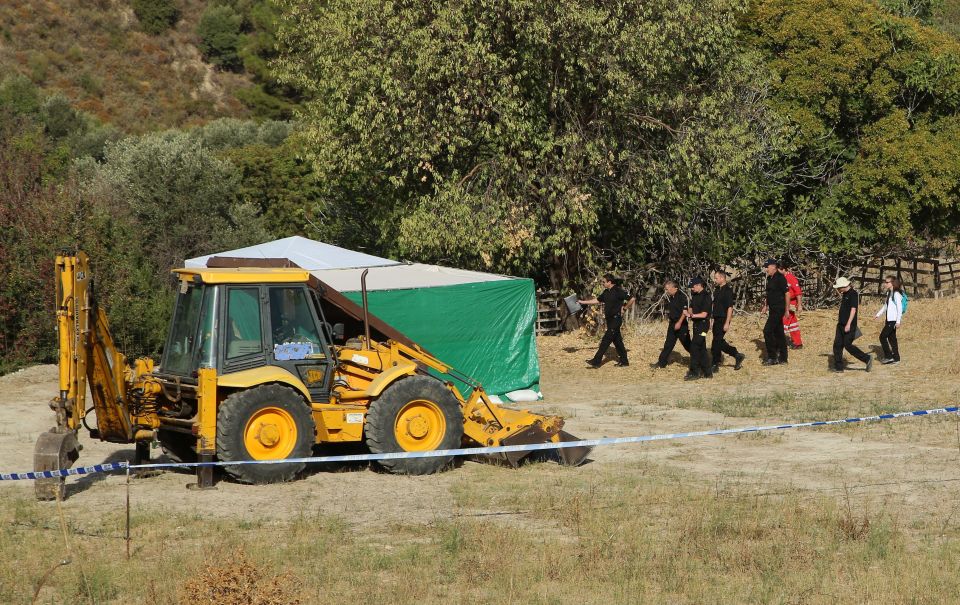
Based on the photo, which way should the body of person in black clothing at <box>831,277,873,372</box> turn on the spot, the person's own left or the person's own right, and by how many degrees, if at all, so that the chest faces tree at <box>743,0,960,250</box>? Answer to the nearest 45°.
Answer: approximately 90° to the person's own right

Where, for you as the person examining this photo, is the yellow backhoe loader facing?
facing to the right of the viewer

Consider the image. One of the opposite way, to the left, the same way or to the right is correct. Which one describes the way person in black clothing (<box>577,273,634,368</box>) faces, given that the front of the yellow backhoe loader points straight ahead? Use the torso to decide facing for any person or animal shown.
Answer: the opposite way

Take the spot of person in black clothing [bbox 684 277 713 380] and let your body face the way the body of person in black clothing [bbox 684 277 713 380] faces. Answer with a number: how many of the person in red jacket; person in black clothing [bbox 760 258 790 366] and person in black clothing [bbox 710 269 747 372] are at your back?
3

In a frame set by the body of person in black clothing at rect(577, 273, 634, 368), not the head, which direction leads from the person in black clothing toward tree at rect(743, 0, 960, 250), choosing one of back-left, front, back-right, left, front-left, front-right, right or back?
back-right

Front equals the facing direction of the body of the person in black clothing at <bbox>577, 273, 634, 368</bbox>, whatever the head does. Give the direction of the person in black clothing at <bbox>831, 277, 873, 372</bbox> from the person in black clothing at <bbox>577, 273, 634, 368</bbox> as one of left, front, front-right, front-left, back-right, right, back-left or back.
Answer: back

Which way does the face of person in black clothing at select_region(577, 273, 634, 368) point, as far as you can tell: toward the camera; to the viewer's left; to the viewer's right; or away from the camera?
to the viewer's left

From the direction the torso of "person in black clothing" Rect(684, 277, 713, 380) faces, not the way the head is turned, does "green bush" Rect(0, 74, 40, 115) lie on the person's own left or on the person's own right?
on the person's own right

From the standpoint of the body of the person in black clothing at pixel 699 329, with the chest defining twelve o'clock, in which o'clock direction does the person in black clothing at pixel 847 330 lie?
the person in black clothing at pixel 847 330 is roughly at 7 o'clock from the person in black clothing at pixel 699 329.

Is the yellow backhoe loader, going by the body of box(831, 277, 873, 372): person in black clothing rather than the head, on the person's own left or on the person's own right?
on the person's own left

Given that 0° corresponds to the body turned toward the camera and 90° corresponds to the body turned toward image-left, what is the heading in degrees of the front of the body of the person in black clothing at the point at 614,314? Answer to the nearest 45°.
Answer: approximately 90°

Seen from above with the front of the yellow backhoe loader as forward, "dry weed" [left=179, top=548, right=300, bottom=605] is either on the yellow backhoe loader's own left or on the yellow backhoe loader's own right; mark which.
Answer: on the yellow backhoe loader's own right

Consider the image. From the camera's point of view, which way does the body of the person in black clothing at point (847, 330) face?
to the viewer's left
